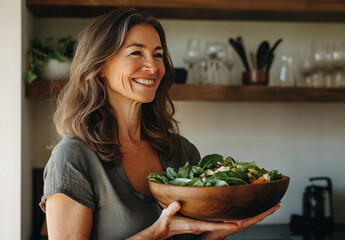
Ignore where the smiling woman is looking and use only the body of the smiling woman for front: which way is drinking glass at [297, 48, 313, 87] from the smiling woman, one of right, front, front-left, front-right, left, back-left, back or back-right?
left

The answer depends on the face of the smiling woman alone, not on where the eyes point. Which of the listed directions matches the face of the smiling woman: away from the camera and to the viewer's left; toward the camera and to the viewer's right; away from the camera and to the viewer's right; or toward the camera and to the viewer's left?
toward the camera and to the viewer's right

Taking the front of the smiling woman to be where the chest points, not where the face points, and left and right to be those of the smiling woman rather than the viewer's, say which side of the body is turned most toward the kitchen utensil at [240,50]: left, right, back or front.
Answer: left

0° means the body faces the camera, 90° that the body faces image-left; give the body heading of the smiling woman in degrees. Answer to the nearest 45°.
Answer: approximately 315°

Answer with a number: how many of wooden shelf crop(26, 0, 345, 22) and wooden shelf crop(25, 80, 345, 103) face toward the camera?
2

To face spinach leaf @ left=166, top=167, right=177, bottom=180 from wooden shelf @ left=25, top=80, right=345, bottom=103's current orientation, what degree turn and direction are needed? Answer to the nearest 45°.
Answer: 0° — it already faces it

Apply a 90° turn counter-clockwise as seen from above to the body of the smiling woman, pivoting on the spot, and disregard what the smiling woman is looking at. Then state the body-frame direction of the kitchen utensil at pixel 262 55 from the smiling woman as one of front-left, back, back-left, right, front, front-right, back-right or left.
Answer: front

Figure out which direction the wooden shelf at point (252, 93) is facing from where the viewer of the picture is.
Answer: facing the viewer

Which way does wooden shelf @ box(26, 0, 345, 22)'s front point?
toward the camera
